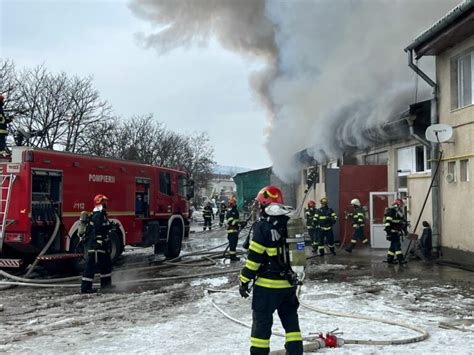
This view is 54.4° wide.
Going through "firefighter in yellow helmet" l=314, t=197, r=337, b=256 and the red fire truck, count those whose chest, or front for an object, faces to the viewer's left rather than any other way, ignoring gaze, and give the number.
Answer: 0

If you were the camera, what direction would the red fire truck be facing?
facing away from the viewer and to the right of the viewer

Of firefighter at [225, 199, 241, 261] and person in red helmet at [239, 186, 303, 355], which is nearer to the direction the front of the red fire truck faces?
the firefighter

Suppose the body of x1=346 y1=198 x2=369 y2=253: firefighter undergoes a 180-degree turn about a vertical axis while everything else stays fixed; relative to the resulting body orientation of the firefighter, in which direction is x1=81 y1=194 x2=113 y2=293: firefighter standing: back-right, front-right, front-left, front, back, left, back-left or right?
back-right

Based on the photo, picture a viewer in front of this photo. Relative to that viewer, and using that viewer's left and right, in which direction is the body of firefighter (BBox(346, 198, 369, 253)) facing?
facing to the left of the viewer

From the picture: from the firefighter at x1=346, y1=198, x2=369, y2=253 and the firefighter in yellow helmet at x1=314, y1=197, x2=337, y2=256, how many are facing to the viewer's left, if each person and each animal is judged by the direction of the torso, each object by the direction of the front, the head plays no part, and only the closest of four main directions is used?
1

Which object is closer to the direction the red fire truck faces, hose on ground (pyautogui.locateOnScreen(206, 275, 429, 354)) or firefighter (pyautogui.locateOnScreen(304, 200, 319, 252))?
the firefighter

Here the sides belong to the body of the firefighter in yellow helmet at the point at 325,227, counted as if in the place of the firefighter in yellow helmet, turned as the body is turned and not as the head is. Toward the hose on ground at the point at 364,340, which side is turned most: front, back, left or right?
back

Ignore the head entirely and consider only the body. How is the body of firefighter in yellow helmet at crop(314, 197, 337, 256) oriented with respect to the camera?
away from the camera

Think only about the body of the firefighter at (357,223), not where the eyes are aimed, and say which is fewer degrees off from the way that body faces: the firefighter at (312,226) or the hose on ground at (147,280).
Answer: the firefighter

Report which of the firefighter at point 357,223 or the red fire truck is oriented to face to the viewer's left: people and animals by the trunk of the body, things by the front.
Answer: the firefighter

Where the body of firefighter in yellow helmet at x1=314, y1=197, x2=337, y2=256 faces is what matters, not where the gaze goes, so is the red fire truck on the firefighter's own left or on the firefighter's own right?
on the firefighter's own left
